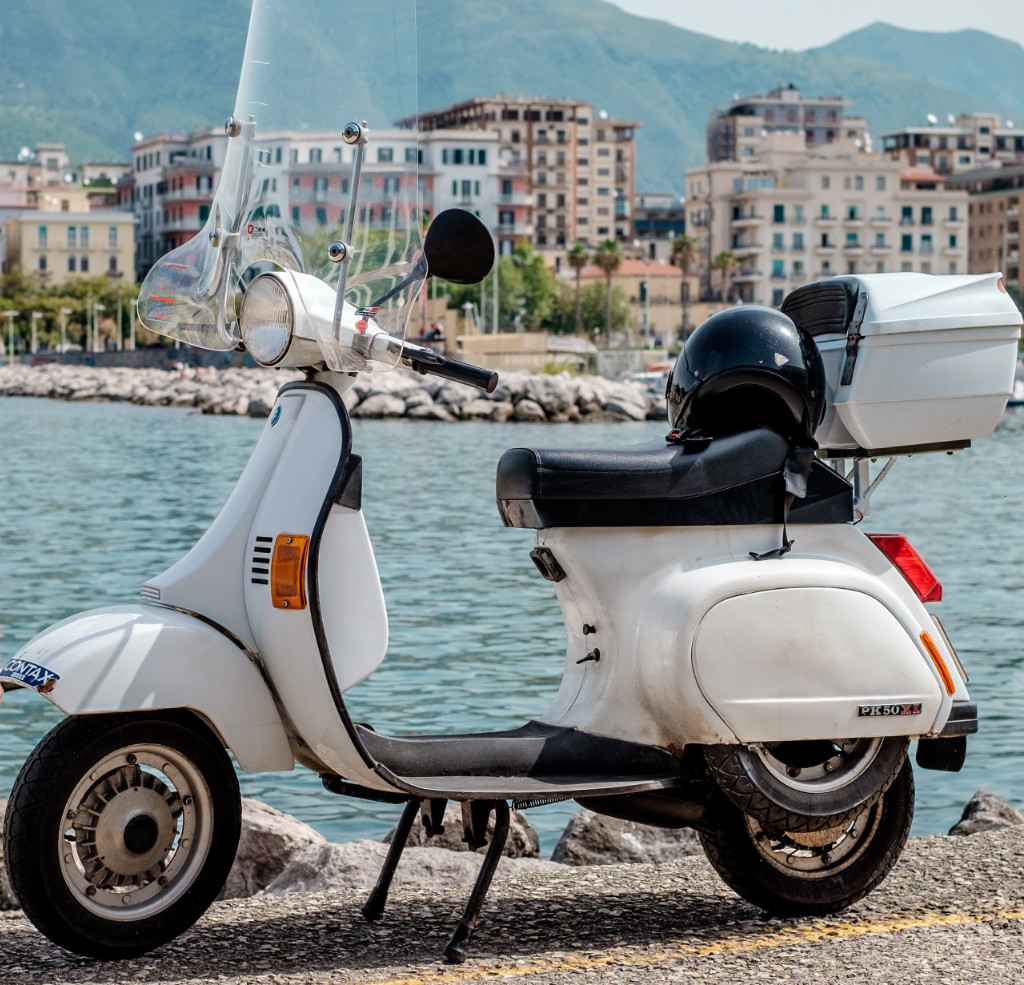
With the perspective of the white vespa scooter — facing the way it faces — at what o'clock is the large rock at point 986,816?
The large rock is roughly at 4 o'clock from the white vespa scooter.

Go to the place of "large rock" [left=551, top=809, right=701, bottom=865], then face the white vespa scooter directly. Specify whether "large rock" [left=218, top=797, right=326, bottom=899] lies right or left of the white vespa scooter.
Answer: right

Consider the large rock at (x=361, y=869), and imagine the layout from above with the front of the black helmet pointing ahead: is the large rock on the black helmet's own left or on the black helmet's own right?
on the black helmet's own right

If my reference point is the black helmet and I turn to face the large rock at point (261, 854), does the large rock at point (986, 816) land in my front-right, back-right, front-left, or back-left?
front-right

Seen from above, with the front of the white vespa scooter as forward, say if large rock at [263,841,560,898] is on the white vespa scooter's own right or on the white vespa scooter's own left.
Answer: on the white vespa scooter's own right

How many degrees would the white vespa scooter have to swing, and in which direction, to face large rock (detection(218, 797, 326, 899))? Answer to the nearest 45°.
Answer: approximately 45° to its right

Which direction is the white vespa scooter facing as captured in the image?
to the viewer's left

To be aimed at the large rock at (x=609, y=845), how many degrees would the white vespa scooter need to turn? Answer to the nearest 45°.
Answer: approximately 90° to its right
